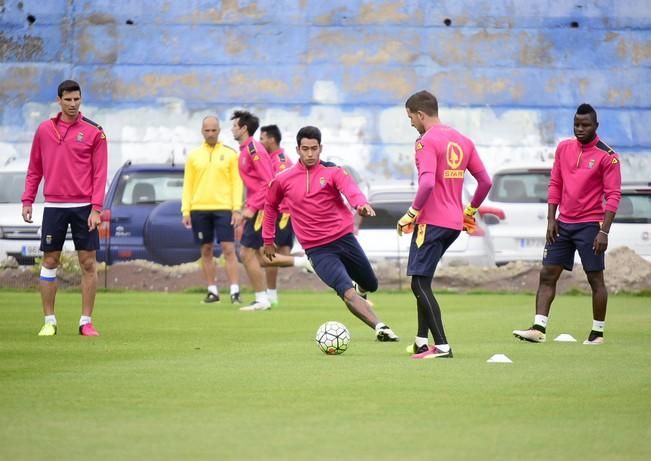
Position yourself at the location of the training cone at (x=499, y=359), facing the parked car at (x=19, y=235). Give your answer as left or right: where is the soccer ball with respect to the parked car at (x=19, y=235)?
left

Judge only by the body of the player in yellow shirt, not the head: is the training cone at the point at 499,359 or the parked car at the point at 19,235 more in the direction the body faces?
the training cone

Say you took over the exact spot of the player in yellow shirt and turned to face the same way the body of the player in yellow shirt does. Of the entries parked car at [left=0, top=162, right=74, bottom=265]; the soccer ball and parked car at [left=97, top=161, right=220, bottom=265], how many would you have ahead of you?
1
